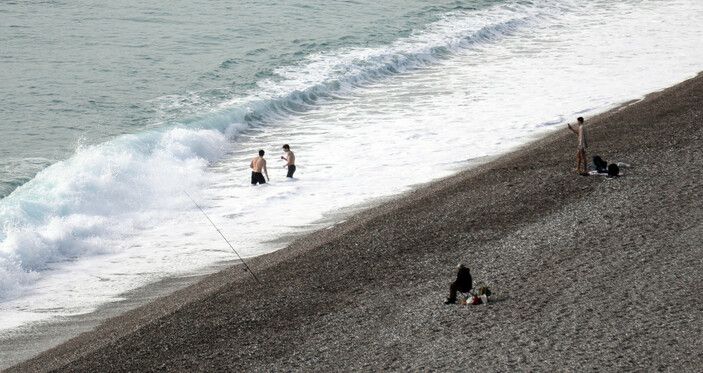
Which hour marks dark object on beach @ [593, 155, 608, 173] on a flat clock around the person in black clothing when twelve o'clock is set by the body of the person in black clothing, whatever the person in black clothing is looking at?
The dark object on beach is roughly at 4 o'clock from the person in black clothing.

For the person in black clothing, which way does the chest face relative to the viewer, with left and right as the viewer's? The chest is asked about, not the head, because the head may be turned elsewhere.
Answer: facing to the left of the viewer

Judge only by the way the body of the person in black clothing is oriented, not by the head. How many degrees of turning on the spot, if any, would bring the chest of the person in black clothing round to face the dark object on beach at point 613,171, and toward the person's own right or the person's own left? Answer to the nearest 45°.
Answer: approximately 135° to the person's own right
